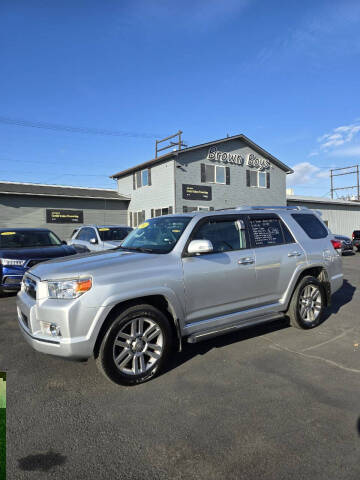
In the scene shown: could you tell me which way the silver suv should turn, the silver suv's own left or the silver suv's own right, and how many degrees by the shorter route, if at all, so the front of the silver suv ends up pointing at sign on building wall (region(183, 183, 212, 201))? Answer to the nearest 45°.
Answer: approximately 135° to the silver suv's own right

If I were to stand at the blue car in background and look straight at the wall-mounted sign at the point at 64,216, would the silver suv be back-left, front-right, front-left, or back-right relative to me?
back-right

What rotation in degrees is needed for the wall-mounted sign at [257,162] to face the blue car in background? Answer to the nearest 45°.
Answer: approximately 45° to its right

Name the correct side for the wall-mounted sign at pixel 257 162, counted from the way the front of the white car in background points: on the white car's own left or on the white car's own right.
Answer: on the white car's own left

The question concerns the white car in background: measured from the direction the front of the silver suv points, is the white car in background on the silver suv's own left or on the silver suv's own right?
on the silver suv's own right

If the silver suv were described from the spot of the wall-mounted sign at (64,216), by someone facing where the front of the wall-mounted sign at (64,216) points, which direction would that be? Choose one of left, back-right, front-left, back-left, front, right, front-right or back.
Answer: front

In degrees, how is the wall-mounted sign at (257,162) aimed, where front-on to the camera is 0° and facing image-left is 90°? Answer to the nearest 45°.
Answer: approximately 315°

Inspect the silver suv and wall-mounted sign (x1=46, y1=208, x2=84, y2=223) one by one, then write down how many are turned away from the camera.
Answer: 0

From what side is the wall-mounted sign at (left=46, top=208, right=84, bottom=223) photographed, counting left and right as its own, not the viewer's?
front

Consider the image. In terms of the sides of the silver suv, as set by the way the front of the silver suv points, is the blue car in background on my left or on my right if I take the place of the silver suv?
on my right

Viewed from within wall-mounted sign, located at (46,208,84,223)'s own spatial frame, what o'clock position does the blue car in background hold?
The blue car in background is roughly at 12 o'clock from the wall-mounted sign.

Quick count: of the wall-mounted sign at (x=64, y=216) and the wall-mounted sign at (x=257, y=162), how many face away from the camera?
0

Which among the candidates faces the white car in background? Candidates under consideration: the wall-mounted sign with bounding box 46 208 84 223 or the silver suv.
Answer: the wall-mounted sign

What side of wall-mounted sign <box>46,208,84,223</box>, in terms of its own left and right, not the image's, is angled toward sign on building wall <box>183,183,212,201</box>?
left

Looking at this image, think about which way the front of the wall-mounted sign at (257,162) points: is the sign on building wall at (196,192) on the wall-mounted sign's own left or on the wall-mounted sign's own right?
on the wall-mounted sign's own right

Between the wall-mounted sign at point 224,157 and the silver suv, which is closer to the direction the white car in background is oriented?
the silver suv

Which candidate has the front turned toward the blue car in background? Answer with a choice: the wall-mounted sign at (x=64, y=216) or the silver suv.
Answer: the wall-mounted sign
